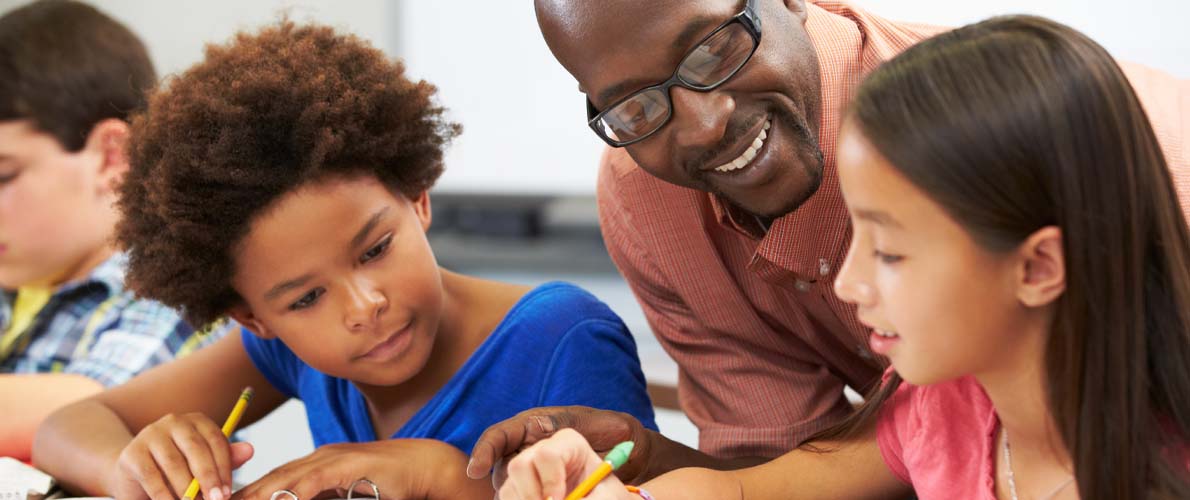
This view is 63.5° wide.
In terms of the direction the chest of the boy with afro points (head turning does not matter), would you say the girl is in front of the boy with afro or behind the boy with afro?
in front

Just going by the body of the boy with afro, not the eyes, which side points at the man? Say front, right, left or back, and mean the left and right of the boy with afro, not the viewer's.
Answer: left

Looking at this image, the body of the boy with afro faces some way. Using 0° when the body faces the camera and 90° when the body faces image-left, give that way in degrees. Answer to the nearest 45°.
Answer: approximately 0°

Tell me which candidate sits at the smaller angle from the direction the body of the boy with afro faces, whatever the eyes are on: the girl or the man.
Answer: the girl

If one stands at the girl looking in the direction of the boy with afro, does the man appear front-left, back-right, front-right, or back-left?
front-right

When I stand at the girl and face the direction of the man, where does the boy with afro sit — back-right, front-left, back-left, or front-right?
front-left

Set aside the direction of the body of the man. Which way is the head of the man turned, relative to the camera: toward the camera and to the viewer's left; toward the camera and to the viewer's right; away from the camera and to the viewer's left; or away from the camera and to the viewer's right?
toward the camera and to the viewer's left
